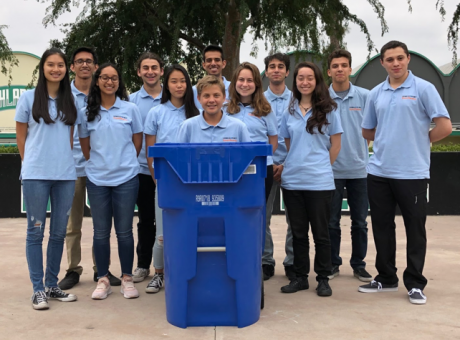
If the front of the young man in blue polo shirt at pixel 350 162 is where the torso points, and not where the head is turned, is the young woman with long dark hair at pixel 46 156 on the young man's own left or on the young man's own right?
on the young man's own right

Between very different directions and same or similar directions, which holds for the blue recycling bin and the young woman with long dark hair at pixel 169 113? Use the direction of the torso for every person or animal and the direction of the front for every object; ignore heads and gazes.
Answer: same or similar directions

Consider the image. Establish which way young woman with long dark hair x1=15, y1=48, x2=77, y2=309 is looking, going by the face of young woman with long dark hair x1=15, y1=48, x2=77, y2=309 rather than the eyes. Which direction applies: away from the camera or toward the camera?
toward the camera

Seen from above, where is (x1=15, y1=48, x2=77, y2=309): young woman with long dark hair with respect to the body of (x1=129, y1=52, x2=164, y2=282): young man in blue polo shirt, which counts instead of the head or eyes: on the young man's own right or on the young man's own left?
on the young man's own right

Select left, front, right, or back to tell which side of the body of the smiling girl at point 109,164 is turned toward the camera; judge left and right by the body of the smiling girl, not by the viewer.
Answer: front

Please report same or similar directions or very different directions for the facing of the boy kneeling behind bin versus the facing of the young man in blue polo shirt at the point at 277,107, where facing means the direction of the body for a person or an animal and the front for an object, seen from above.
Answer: same or similar directions

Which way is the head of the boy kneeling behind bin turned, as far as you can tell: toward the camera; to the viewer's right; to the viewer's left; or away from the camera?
toward the camera

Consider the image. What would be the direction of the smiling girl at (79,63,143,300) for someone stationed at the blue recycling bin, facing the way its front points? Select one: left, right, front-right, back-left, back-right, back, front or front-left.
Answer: back-right

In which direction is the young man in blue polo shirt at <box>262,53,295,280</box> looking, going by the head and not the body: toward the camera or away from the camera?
toward the camera

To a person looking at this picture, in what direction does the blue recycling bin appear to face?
facing the viewer

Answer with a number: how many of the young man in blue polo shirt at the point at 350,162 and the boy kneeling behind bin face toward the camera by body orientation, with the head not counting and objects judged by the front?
2

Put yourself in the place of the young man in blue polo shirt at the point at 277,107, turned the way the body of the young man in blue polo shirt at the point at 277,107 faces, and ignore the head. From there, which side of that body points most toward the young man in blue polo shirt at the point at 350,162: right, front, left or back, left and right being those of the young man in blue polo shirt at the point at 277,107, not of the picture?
left

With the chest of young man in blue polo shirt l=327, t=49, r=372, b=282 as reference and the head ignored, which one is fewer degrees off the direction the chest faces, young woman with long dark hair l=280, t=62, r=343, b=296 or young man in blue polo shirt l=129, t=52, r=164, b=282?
the young woman with long dark hair

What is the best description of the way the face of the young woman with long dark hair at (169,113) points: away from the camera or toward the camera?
toward the camera

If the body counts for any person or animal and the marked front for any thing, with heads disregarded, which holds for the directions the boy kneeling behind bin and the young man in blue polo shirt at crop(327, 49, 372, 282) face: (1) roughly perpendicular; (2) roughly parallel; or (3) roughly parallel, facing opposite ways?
roughly parallel

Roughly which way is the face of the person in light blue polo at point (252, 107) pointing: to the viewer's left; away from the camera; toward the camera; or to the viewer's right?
toward the camera

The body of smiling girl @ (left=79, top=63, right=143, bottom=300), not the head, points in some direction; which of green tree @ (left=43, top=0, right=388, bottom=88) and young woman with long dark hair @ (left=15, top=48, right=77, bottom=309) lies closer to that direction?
the young woman with long dark hair

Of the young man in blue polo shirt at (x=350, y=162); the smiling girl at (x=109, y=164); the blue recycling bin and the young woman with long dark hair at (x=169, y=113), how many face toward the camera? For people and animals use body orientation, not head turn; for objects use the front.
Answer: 4

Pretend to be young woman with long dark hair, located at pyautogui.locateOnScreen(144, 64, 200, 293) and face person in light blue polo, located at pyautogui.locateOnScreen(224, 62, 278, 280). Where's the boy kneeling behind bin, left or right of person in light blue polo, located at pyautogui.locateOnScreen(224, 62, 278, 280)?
right

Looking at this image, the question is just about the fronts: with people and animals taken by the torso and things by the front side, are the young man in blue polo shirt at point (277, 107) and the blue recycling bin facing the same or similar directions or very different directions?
same or similar directions

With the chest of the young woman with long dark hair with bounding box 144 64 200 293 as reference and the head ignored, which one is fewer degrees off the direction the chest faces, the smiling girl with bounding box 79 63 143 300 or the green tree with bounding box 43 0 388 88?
the smiling girl

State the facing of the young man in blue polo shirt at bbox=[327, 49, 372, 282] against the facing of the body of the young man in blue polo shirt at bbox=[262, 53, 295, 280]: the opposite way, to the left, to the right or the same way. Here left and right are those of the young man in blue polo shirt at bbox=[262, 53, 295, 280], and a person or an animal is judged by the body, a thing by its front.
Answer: the same way

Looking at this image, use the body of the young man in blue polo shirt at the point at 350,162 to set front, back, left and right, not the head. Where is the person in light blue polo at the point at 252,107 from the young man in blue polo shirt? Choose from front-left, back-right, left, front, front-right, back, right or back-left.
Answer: front-right
